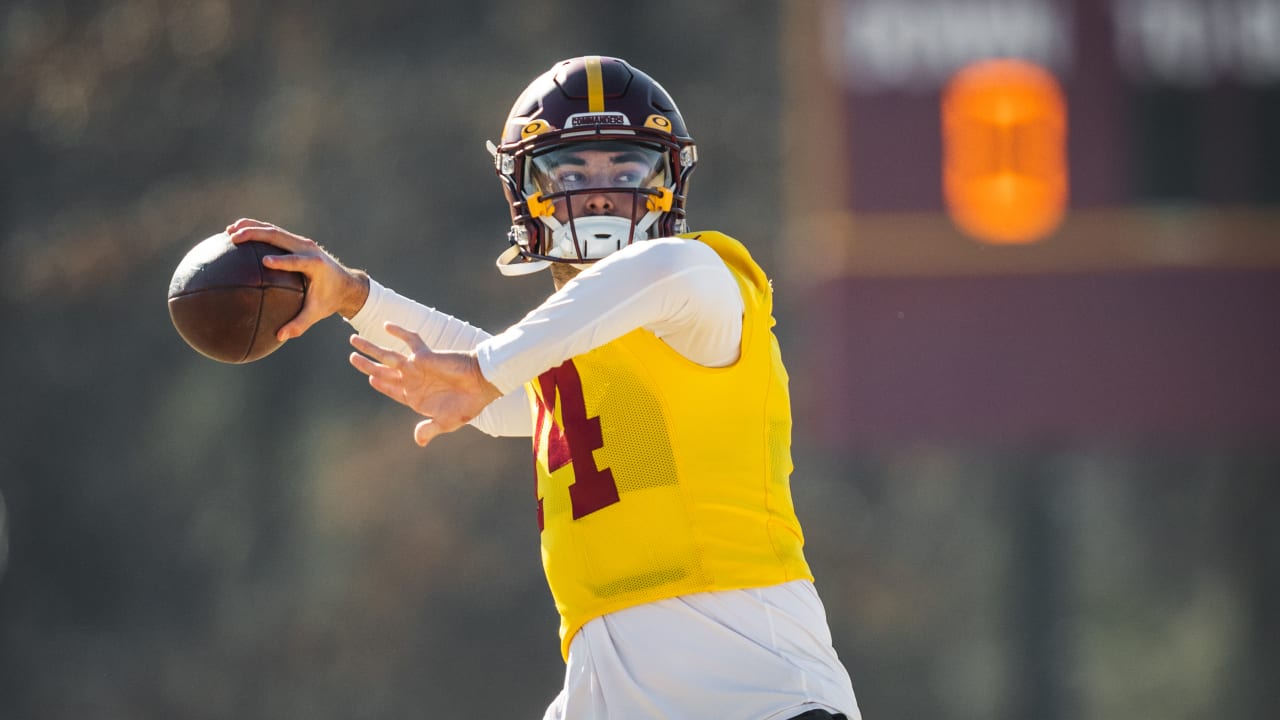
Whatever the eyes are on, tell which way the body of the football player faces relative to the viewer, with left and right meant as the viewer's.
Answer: facing the viewer and to the left of the viewer

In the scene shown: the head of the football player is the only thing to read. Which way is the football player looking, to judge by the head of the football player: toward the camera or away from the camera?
toward the camera

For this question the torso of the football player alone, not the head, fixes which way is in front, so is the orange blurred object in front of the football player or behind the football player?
behind
